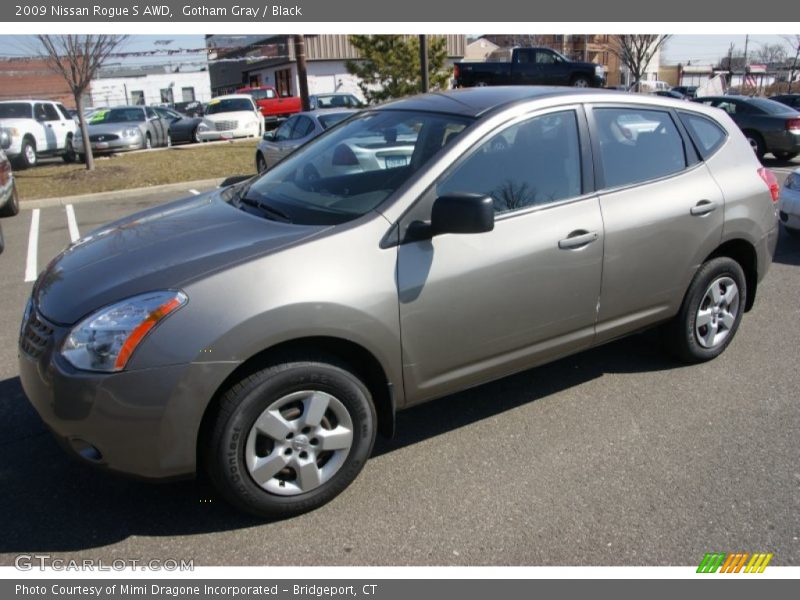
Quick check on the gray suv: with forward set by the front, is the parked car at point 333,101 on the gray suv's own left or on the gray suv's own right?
on the gray suv's own right

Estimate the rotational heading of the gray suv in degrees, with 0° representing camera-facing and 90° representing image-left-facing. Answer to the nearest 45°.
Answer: approximately 45°

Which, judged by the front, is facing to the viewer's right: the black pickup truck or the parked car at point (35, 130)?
the black pickup truck

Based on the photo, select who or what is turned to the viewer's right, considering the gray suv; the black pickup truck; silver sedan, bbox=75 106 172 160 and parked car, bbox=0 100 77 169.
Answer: the black pickup truck

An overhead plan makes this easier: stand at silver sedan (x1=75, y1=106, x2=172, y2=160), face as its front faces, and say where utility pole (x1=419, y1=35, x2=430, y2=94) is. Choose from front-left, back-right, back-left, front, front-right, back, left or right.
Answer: left

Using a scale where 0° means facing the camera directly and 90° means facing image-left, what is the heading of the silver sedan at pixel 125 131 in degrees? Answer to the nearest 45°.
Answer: approximately 45°

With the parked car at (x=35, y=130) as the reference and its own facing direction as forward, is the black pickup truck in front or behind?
behind

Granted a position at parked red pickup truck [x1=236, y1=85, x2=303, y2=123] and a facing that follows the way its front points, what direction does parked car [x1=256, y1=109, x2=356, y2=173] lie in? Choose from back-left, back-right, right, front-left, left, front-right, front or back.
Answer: left

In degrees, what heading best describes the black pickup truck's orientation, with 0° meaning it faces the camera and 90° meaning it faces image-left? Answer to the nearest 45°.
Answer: approximately 270°

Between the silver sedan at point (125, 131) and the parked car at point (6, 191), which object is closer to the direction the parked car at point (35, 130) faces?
the parked car
